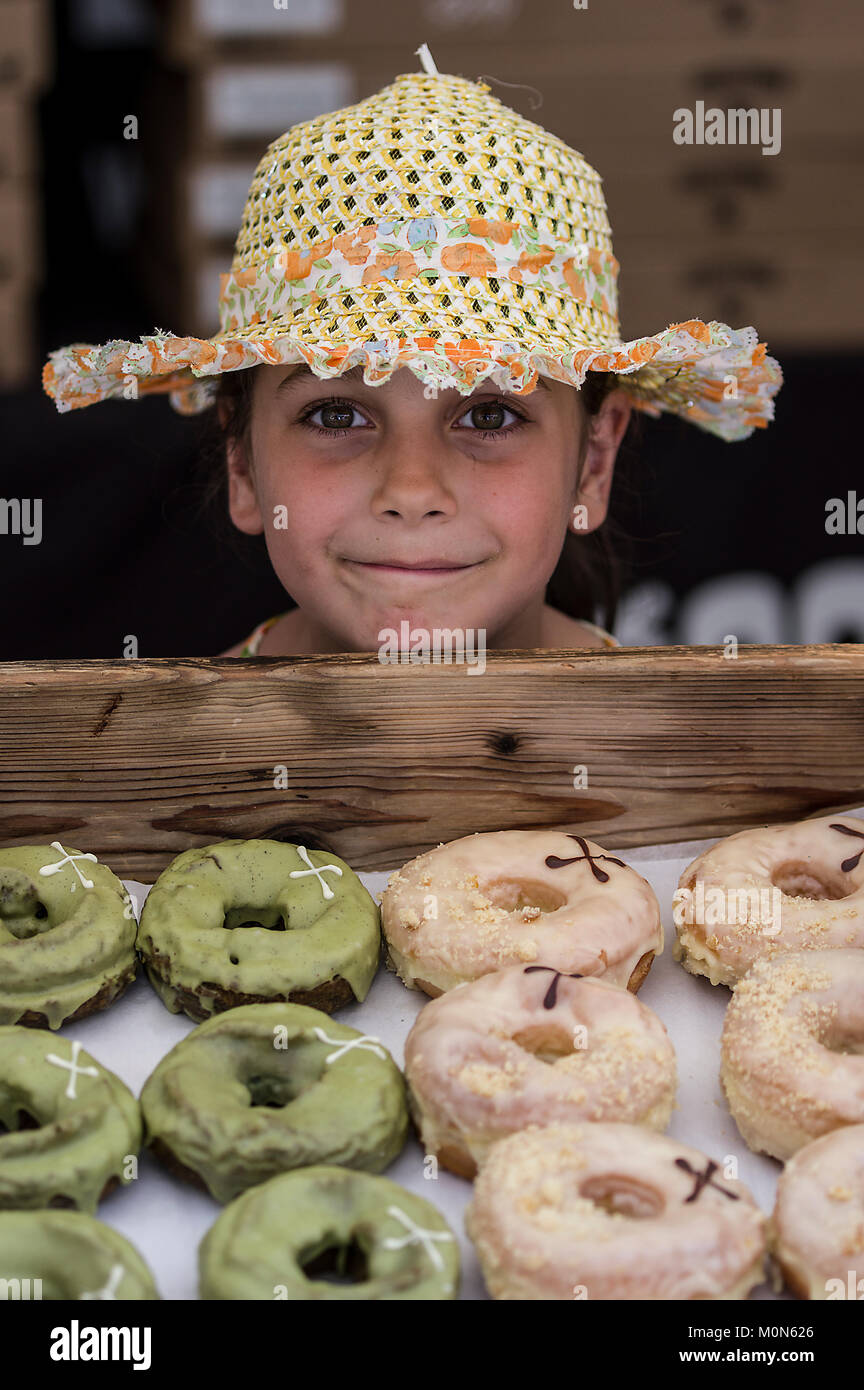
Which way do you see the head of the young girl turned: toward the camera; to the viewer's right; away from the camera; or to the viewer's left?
toward the camera

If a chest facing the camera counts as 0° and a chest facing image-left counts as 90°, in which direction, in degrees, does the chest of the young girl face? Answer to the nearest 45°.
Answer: approximately 0°

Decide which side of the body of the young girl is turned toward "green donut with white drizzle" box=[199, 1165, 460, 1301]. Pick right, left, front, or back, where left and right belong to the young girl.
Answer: front

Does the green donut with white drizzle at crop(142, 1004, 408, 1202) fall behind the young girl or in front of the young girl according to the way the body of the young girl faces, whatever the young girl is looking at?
in front

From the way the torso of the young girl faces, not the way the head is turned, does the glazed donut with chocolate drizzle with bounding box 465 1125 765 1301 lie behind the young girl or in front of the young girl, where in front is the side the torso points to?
in front

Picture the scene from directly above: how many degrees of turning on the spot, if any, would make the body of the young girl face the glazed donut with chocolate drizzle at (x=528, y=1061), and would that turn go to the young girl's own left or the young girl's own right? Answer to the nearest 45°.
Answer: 0° — they already face it

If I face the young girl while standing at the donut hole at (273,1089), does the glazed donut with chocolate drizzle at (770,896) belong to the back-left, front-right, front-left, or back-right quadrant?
front-right

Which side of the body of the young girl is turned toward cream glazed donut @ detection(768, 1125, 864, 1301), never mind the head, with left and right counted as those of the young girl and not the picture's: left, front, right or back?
front
